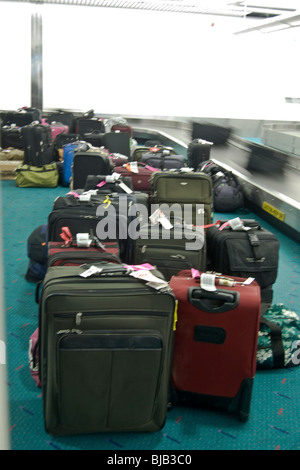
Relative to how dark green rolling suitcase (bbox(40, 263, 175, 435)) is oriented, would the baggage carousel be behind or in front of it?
behind

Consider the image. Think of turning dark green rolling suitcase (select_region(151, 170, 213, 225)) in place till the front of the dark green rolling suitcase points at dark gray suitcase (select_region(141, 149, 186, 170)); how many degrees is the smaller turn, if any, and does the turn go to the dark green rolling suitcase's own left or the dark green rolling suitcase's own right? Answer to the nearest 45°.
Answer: approximately 180°

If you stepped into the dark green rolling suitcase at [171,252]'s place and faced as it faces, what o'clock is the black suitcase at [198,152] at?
The black suitcase is roughly at 6 o'clock from the dark green rolling suitcase.

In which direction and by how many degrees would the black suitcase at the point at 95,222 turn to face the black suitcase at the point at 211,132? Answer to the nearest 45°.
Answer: approximately 180°

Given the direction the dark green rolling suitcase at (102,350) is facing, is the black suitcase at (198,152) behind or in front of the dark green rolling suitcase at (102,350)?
behind

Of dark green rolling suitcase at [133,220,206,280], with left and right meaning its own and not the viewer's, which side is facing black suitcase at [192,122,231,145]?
back

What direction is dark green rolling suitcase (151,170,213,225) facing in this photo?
toward the camera

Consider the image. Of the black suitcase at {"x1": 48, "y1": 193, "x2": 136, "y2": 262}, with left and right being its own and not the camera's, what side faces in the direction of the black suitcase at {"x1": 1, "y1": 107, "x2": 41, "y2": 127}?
back

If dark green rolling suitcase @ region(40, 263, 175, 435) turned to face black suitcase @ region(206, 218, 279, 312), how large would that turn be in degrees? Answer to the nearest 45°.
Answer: approximately 135° to its left

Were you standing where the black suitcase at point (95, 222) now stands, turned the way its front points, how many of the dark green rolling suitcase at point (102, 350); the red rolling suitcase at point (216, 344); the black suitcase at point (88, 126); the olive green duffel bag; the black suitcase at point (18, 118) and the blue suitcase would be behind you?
4

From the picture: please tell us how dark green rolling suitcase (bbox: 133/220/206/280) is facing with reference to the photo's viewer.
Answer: facing the viewer

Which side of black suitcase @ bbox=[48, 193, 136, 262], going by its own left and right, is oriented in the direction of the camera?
front

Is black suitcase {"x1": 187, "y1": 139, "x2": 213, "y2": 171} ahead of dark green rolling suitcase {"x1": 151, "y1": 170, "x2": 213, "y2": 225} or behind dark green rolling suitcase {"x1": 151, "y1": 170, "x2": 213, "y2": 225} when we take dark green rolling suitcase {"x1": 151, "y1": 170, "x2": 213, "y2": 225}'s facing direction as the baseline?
behind

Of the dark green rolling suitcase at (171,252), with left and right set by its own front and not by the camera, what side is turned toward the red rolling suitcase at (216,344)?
front

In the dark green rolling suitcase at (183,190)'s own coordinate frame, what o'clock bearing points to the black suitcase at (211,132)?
The black suitcase is roughly at 6 o'clock from the dark green rolling suitcase.

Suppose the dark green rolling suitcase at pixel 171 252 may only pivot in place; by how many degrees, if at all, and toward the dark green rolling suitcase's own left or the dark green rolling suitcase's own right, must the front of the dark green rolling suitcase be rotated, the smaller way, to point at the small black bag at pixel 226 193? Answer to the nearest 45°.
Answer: approximately 180°

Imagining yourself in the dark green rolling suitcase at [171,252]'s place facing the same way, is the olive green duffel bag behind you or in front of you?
behind
